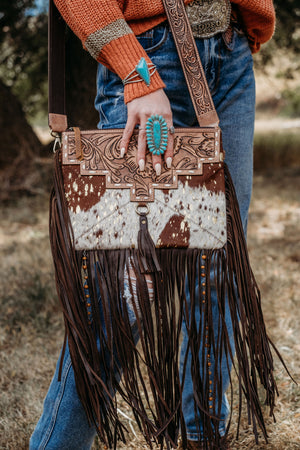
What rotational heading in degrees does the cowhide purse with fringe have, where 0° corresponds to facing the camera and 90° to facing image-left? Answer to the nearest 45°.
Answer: approximately 0°

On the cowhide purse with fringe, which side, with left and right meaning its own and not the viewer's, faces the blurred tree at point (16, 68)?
back
